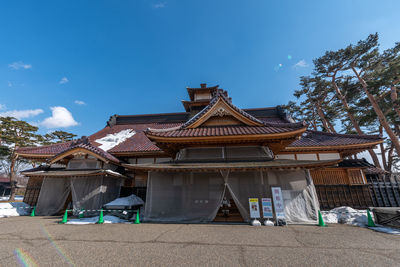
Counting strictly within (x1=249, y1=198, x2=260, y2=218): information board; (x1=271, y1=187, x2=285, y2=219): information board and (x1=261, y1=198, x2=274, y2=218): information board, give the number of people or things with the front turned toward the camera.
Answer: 3

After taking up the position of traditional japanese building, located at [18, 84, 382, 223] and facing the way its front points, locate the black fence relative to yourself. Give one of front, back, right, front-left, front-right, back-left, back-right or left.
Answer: left

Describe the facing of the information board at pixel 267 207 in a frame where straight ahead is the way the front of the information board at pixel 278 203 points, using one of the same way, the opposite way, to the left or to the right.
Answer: the same way

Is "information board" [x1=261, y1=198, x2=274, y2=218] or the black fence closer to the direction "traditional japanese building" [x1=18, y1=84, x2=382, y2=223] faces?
the information board

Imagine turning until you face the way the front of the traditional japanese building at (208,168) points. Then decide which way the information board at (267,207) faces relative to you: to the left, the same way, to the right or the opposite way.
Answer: the same way

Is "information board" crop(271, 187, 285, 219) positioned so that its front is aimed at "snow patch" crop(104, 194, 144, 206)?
no

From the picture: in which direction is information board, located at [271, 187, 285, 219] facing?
toward the camera

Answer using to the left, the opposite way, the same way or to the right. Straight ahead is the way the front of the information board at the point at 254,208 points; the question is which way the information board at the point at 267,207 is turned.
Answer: the same way

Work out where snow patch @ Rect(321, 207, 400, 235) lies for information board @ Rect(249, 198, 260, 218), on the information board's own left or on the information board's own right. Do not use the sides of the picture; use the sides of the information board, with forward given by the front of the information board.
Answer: on the information board's own left

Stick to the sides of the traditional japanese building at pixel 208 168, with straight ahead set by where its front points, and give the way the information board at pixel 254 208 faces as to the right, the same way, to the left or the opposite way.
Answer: the same way

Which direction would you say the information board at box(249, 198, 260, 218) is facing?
toward the camera

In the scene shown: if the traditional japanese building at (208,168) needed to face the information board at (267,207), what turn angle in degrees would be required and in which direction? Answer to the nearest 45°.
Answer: approximately 45° to its left
